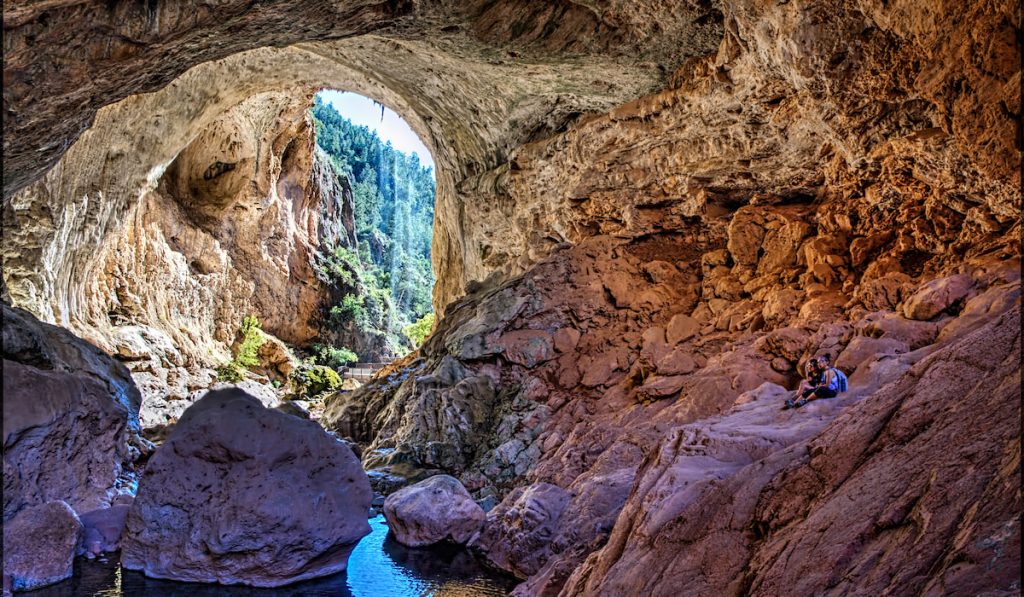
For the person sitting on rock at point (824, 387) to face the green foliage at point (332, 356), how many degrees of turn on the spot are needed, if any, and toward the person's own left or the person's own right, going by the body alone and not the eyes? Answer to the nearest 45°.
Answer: approximately 45° to the person's own right

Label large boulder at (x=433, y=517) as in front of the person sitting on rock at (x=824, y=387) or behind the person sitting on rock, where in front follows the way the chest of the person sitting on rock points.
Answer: in front

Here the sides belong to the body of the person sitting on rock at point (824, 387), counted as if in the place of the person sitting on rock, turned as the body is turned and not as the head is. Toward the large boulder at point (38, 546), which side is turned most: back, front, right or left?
front

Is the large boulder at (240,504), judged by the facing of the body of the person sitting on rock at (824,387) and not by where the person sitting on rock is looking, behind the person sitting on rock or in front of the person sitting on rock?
in front

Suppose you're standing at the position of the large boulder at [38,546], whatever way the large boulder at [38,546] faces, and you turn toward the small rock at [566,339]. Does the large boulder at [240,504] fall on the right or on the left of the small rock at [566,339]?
right

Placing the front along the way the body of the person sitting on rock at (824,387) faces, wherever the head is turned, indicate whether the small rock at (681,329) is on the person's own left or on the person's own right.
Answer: on the person's own right

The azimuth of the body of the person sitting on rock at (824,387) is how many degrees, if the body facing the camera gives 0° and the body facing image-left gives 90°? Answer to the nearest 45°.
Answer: approximately 90°

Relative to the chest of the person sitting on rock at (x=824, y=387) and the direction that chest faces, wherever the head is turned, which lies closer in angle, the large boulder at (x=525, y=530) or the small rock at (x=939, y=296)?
the large boulder
